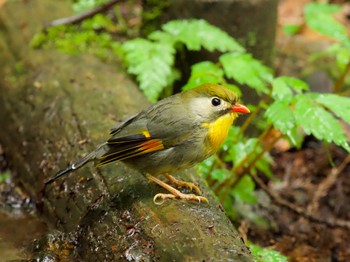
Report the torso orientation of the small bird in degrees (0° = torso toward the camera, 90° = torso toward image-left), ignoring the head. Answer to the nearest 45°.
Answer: approximately 270°

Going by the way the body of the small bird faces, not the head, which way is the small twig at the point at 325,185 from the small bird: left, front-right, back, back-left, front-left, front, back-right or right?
front-left

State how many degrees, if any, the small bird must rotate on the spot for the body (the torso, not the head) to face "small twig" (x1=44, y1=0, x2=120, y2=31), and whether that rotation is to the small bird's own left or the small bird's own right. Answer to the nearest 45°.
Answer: approximately 90° to the small bird's own left

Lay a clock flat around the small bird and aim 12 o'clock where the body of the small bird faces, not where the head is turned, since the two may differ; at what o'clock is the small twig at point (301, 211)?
The small twig is roughly at 11 o'clock from the small bird.
